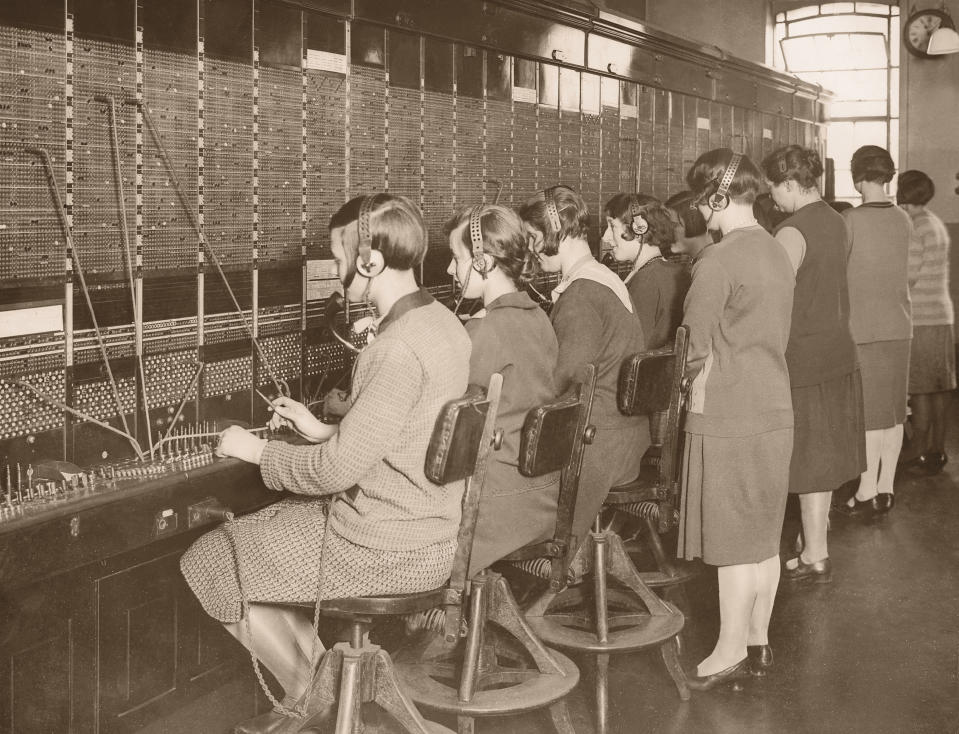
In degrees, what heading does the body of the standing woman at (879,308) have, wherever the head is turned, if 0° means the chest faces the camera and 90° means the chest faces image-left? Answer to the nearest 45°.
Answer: approximately 135°

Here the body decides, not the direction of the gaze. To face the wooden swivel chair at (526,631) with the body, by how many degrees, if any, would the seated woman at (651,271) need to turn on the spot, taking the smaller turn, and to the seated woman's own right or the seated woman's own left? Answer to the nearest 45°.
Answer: approximately 90° to the seated woman's own left

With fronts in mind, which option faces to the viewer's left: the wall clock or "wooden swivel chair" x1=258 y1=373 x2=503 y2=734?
the wooden swivel chair

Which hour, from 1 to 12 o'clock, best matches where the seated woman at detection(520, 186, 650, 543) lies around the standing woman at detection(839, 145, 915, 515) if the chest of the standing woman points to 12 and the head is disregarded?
The seated woman is roughly at 8 o'clock from the standing woman.

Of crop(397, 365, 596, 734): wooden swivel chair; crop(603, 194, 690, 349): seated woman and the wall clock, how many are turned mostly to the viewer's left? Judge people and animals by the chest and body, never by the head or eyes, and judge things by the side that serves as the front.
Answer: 2

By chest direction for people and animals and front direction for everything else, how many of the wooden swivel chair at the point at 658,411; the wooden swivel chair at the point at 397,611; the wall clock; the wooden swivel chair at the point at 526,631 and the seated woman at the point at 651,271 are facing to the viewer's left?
4

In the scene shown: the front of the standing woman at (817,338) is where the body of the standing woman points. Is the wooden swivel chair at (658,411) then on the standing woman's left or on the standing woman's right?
on the standing woman's left

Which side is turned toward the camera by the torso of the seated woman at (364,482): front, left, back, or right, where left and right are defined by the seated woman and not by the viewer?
left

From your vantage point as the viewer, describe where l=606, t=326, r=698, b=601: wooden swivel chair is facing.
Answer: facing to the left of the viewer

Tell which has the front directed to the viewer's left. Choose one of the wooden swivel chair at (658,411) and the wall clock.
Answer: the wooden swivel chair

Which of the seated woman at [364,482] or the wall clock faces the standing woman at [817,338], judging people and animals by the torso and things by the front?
the wall clock

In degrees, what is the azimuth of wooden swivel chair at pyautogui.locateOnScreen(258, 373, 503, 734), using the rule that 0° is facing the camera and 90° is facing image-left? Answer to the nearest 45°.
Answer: approximately 90°

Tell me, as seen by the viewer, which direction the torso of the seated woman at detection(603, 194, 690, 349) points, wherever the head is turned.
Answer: to the viewer's left
